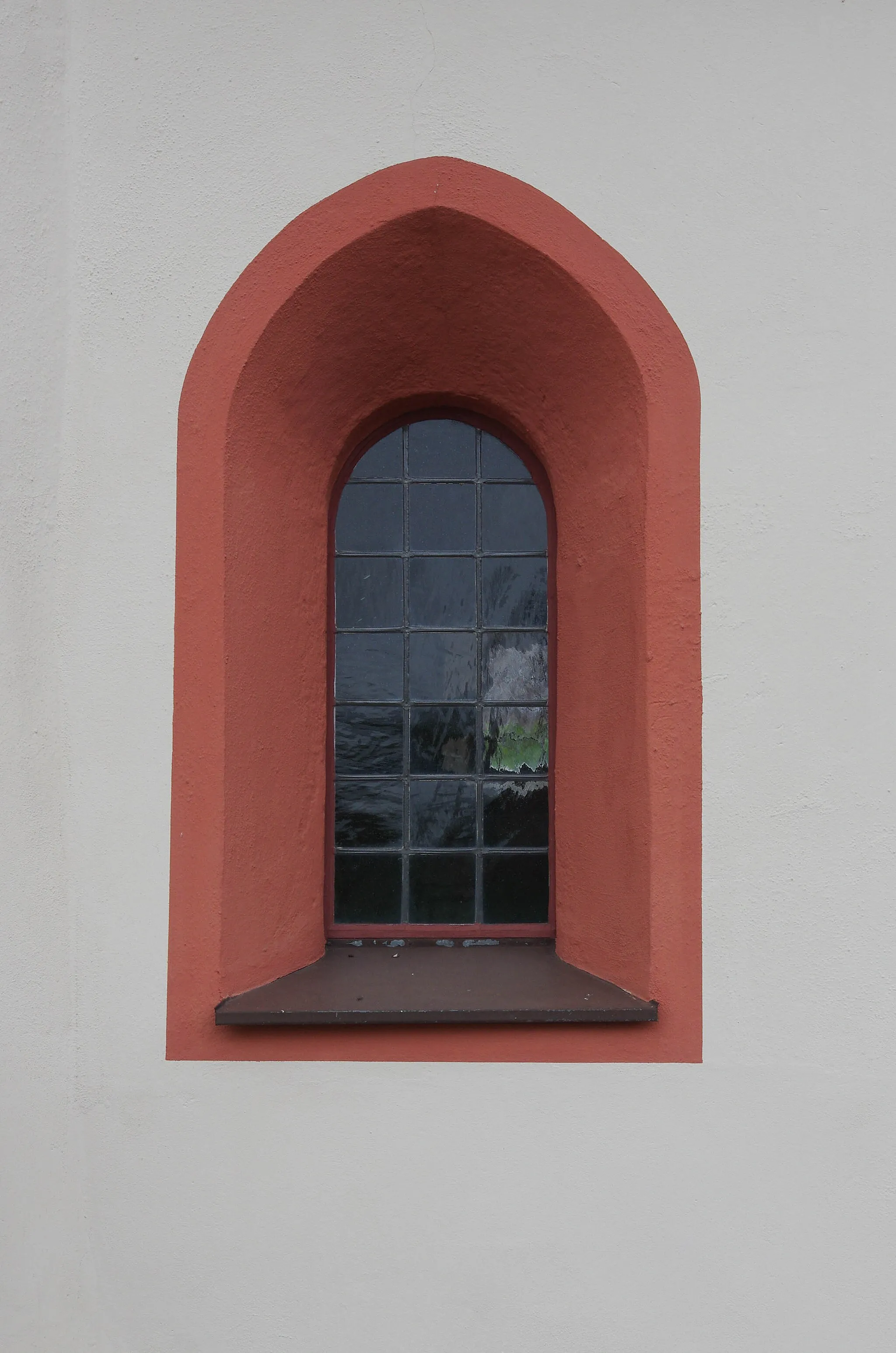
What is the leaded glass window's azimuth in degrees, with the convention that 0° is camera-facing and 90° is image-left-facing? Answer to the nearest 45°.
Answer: approximately 0°
